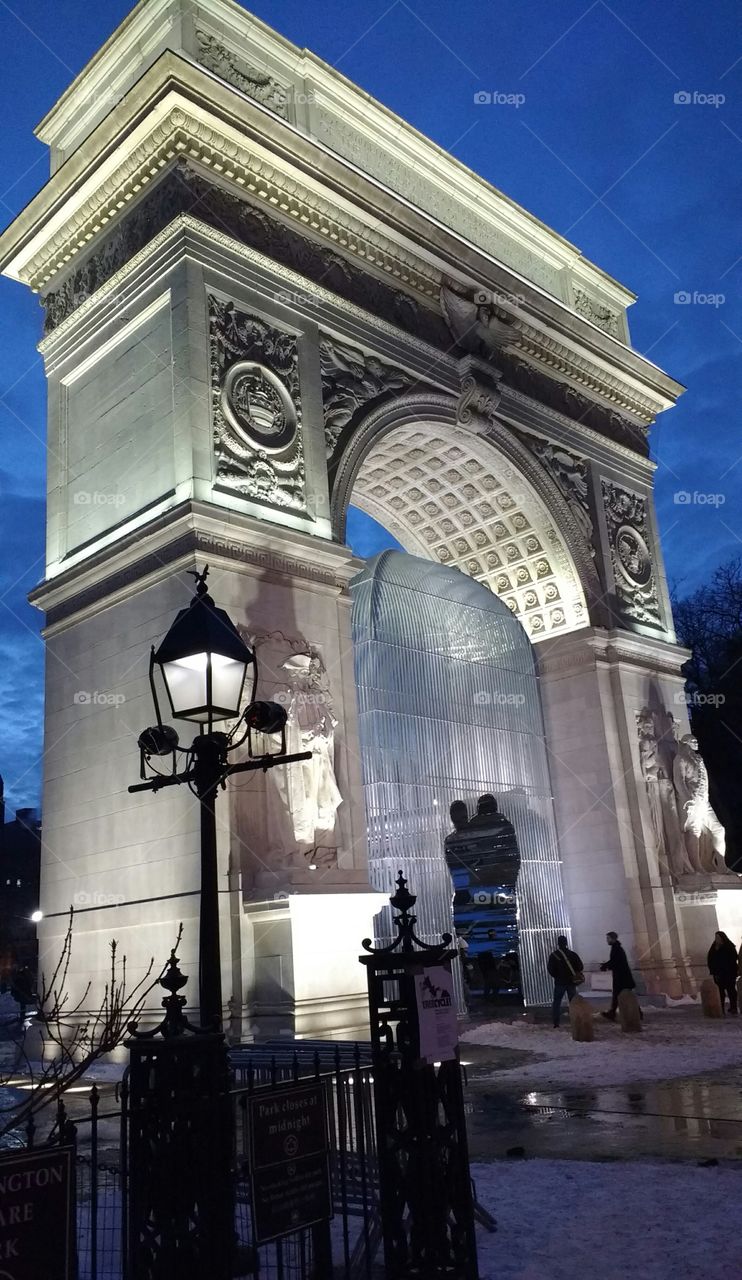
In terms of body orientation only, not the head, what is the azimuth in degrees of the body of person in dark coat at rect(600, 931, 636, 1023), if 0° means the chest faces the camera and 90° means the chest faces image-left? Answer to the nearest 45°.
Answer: approximately 90°

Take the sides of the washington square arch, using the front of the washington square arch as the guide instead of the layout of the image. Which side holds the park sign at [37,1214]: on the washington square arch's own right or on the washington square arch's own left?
on the washington square arch's own right

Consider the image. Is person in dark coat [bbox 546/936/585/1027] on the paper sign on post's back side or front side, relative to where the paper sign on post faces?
on the back side

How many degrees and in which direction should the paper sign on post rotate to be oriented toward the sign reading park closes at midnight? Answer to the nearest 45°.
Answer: approximately 45° to its right

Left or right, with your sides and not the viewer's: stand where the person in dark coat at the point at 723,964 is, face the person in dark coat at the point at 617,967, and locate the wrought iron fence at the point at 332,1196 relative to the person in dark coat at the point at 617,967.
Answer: left

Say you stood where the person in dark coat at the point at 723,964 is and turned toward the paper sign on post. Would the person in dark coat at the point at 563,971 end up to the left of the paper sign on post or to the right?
right

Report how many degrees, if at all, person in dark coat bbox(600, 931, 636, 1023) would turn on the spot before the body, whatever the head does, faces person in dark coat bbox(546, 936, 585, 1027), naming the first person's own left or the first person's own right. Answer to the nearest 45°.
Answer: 0° — they already face them

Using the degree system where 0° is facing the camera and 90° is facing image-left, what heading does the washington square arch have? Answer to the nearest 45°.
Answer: approximately 315°

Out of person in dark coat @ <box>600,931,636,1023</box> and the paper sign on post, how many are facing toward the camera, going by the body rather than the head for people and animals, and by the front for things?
1

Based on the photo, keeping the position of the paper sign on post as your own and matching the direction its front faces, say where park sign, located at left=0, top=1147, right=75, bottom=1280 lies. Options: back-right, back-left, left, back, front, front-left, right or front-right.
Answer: front-right

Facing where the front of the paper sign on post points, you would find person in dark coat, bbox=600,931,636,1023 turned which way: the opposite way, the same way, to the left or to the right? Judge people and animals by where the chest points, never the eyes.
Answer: to the right

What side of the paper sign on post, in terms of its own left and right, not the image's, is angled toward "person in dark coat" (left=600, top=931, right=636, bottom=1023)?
back
